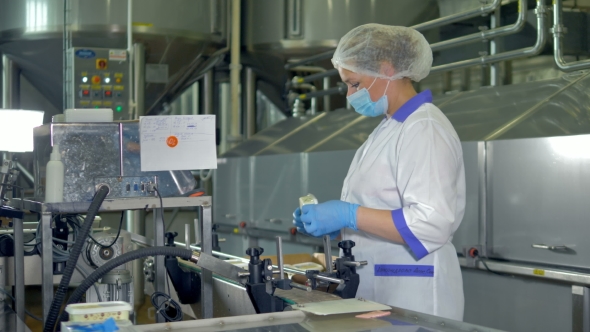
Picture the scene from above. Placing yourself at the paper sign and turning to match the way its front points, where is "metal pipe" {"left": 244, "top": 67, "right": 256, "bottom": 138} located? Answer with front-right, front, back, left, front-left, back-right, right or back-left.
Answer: back

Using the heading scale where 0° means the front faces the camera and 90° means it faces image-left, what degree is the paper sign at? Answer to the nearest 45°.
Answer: approximately 0°

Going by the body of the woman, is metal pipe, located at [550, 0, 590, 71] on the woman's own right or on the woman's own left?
on the woman's own right

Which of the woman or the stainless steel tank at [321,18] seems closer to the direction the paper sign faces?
the woman

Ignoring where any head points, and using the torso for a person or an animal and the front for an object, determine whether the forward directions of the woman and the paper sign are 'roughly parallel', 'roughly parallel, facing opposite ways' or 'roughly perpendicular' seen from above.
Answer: roughly perpendicular

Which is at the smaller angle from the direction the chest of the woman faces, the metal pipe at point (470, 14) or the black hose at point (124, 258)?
the black hose

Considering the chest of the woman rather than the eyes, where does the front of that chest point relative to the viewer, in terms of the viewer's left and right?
facing to the left of the viewer

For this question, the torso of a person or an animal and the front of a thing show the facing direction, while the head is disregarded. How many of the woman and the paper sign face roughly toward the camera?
1

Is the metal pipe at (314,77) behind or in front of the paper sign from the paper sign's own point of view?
behind

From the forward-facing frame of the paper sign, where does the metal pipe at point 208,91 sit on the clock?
The metal pipe is roughly at 6 o'clock from the paper sign.

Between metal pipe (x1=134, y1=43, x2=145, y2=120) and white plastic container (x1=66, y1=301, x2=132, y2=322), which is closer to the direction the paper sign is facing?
the white plastic container

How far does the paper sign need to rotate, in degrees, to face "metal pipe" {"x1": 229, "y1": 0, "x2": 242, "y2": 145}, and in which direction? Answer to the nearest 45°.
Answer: approximately 180°

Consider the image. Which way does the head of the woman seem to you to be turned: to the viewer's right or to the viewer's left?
to the viewer's left
